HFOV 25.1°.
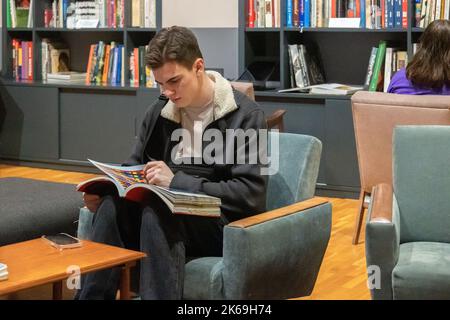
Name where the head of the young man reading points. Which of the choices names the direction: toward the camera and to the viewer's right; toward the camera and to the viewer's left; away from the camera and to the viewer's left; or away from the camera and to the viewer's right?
toward the camera and to the viewer's left

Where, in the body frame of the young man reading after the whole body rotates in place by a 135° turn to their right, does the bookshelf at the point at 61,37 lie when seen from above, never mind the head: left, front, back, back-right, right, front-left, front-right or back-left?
front

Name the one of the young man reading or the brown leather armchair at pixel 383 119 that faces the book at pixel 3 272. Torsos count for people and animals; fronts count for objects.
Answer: the young man reading

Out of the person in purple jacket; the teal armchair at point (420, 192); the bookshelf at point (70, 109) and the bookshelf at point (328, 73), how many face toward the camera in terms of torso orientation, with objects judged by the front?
3

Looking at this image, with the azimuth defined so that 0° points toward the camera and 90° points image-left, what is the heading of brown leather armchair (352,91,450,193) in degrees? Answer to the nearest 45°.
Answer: approximately 180°

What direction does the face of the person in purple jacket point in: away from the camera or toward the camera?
away from the camera

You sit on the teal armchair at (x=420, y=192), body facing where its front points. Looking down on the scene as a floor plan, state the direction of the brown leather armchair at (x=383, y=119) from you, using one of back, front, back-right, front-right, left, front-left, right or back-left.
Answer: back

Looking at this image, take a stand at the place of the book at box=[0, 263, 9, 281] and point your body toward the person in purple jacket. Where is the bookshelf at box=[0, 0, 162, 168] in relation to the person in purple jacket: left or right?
left

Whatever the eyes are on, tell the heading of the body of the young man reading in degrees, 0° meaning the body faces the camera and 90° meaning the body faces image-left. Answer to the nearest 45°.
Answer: approximately 45°

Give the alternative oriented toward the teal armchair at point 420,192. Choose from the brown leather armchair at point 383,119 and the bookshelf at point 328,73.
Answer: the bookshelf
